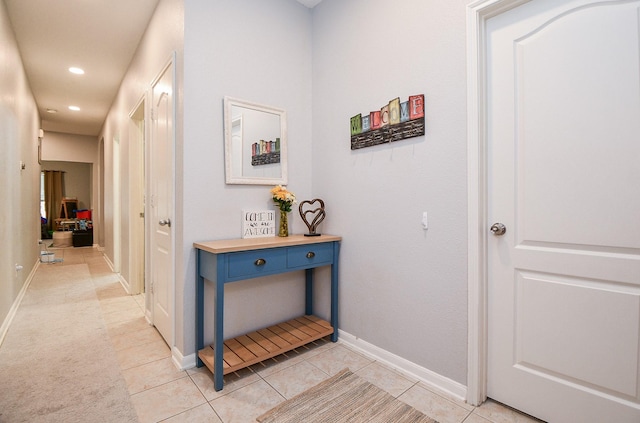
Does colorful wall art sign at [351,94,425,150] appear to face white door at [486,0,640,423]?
no

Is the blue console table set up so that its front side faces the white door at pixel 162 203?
no

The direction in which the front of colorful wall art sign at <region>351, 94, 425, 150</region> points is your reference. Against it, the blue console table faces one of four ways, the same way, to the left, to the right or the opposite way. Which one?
to the left

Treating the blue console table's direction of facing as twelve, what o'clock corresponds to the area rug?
The area rug is roughly at 12 o'clock from the blue console table.

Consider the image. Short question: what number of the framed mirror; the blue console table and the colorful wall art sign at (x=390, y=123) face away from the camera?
0

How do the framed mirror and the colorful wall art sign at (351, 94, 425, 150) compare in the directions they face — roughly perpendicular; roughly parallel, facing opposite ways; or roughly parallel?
roughly perpendicular

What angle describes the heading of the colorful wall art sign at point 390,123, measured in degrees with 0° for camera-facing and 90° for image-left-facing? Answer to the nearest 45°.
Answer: approximately 45°

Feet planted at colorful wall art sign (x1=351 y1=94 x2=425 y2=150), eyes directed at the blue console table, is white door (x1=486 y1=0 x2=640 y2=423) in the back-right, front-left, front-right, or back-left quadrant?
back-left

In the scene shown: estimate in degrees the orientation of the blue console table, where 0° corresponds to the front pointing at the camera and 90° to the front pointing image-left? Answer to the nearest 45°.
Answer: approximately 315°

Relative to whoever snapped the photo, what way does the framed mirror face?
facing the viewer and to the right of the viewer

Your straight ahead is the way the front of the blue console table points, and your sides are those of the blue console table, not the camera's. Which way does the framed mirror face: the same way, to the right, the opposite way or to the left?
the same way
